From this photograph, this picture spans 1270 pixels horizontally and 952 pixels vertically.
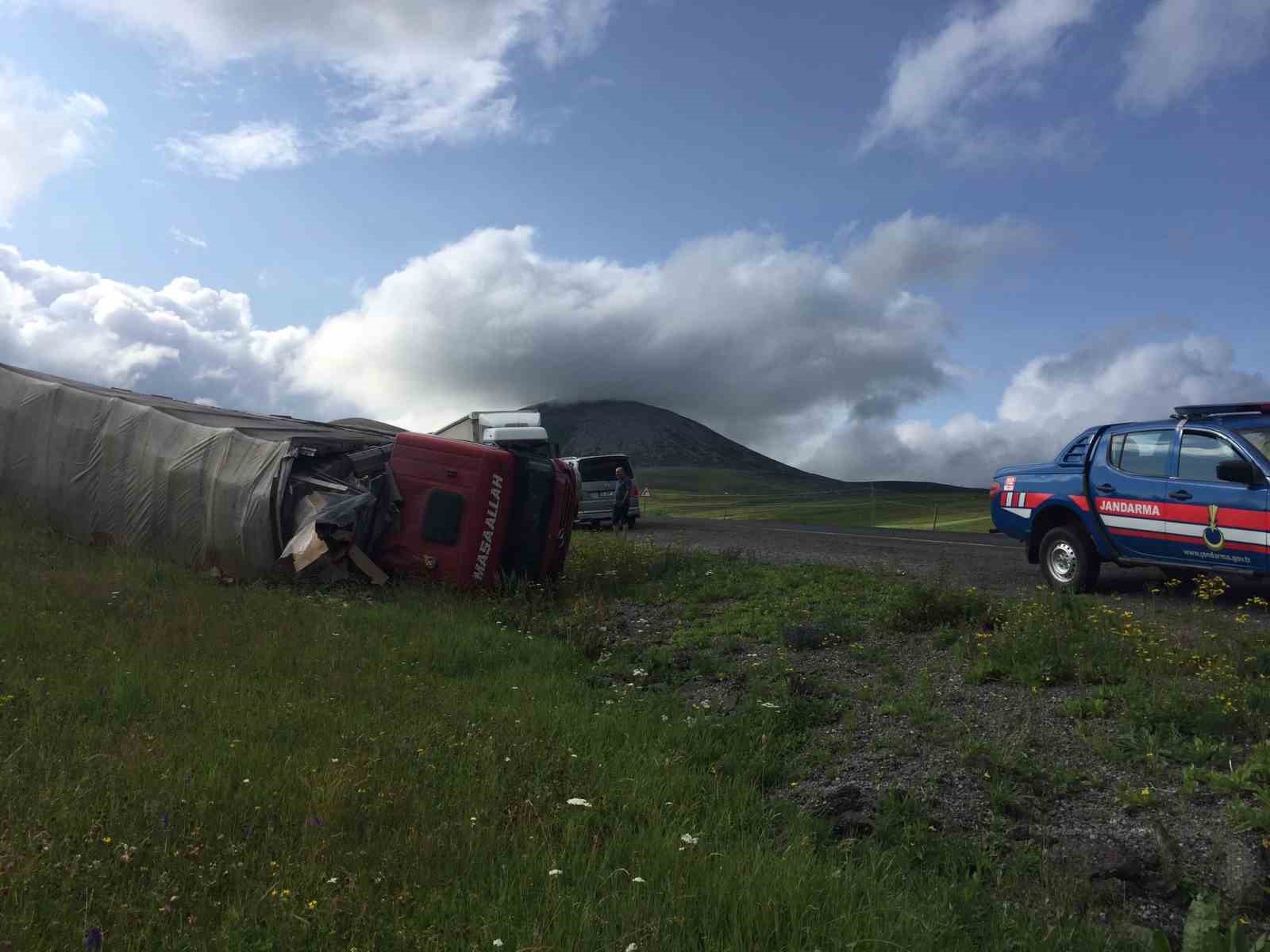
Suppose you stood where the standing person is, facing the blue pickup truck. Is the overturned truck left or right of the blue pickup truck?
right

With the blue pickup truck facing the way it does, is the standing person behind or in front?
behind

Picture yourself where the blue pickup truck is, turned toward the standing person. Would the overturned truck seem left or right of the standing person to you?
left
